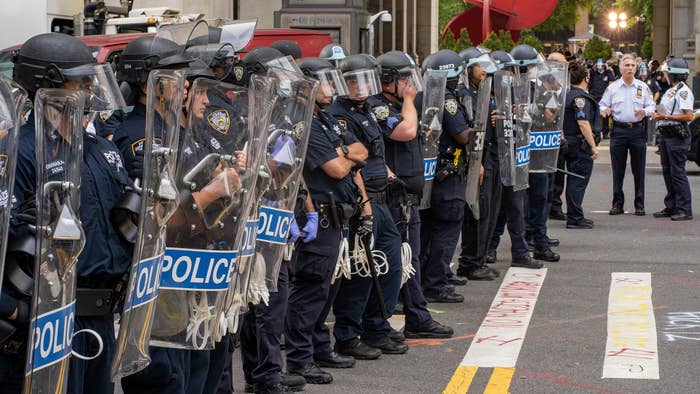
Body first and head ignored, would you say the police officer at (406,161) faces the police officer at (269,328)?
no

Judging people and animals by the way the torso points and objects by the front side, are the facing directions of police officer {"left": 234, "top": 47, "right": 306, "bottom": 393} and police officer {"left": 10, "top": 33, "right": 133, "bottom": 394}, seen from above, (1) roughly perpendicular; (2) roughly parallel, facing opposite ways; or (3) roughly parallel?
roughly parallel

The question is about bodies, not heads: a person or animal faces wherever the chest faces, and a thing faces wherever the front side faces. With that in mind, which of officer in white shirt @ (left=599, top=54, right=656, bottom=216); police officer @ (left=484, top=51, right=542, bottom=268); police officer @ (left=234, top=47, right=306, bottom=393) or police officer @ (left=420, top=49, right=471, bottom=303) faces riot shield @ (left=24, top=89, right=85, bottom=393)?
the officer in white shirt

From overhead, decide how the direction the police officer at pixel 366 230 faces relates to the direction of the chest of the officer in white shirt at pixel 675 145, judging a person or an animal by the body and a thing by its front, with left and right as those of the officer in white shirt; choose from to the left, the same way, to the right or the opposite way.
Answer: to the left

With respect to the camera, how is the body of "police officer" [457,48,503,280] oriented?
to the viewer's right

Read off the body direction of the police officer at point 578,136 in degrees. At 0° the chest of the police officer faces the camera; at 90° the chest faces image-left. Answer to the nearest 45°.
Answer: approximately 270°

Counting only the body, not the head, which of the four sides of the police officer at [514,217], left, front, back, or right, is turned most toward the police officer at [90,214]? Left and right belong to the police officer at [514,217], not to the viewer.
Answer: right

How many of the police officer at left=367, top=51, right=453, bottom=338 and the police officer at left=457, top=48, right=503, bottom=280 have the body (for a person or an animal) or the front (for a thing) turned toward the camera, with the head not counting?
0

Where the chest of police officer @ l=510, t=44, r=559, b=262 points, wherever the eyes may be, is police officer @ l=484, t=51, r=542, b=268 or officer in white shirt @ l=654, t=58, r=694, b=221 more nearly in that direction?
the officer in white shirt

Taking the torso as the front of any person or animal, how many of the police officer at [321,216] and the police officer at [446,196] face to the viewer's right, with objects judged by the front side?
2

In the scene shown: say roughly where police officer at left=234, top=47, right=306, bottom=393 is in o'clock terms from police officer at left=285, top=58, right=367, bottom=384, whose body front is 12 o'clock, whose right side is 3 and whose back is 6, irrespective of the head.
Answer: police officer at left=234, top=47, right=306, bottom=393 is roughly at 4 o'clock from police officer at left=285, top=58, right=367, bottom=384.

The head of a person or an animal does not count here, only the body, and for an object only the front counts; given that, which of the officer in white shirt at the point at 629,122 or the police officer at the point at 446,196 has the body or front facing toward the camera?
the officer in white shirt

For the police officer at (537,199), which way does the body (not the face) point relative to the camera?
to the viewer's right

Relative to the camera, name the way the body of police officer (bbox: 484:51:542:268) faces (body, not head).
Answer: to the viewer's right

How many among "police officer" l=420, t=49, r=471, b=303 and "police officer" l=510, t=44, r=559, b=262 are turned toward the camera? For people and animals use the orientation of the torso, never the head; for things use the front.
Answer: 0

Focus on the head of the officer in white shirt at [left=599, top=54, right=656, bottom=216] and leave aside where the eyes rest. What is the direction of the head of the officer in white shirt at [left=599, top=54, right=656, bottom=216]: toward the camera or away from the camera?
toward the camera

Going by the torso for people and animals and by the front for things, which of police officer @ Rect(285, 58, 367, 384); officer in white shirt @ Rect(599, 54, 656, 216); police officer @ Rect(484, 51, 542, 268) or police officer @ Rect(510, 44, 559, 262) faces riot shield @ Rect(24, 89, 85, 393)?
the officer in white shirt
